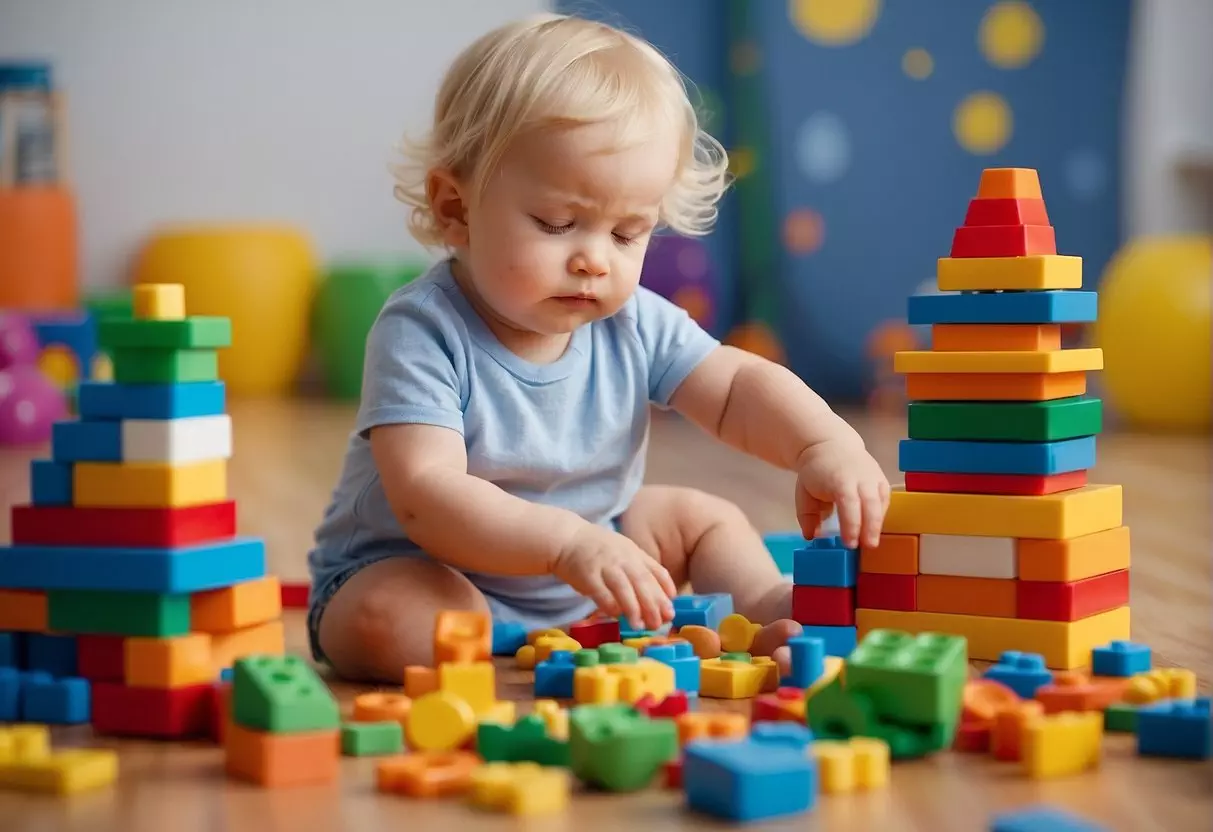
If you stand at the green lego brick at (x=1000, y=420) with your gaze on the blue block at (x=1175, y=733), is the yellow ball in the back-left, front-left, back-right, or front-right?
back-left

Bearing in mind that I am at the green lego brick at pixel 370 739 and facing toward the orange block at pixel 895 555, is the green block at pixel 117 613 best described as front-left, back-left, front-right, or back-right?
back-left

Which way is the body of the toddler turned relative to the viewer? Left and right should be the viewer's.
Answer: facing the viewer and to the right of the viewer
